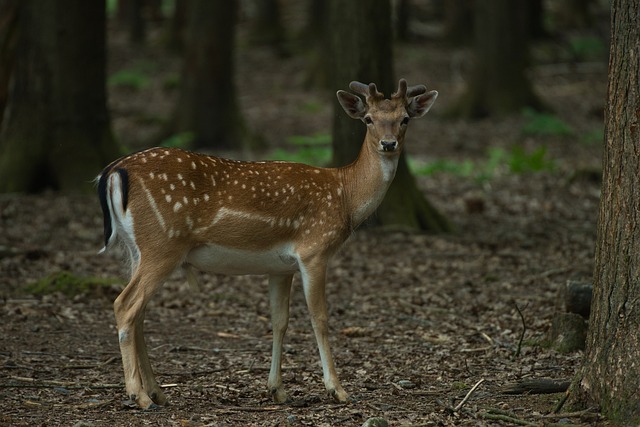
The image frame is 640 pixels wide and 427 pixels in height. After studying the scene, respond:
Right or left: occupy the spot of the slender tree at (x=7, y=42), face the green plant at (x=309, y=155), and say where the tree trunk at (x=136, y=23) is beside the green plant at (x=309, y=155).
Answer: left

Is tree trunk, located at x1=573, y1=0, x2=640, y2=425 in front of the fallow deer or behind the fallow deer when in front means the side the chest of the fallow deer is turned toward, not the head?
in front

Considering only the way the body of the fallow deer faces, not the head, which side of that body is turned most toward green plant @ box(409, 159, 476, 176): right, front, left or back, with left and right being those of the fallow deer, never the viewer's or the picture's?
left

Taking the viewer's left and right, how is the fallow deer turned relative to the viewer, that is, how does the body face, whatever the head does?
facing to the right of the viewer

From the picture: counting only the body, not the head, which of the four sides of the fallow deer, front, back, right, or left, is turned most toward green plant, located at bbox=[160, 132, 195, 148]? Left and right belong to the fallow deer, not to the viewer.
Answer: left

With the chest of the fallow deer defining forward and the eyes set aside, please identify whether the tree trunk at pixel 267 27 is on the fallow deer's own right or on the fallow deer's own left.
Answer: on the fallow deer's own left

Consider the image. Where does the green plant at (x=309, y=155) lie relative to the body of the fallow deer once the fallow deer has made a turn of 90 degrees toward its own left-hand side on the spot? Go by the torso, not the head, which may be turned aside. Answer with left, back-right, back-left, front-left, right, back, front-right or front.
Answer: front

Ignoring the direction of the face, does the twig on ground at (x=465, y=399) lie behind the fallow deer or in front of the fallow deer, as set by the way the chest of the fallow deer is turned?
in front

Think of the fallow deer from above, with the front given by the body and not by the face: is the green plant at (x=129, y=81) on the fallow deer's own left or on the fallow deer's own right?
on the fallow deer's own left
